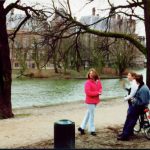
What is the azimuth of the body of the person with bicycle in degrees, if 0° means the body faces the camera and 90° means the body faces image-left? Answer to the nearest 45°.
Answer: approximately 90°

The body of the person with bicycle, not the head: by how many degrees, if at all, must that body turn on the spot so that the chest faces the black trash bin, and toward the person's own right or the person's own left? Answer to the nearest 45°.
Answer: approximately 45° to the person's own left

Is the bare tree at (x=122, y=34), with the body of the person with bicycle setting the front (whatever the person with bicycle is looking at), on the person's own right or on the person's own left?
on the person's own right

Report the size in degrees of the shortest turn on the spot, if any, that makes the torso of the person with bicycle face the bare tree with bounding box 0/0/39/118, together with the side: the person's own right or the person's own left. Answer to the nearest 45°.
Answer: approximately 45° to the person's own right

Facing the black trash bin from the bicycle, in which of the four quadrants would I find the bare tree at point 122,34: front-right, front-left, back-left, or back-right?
back-right
